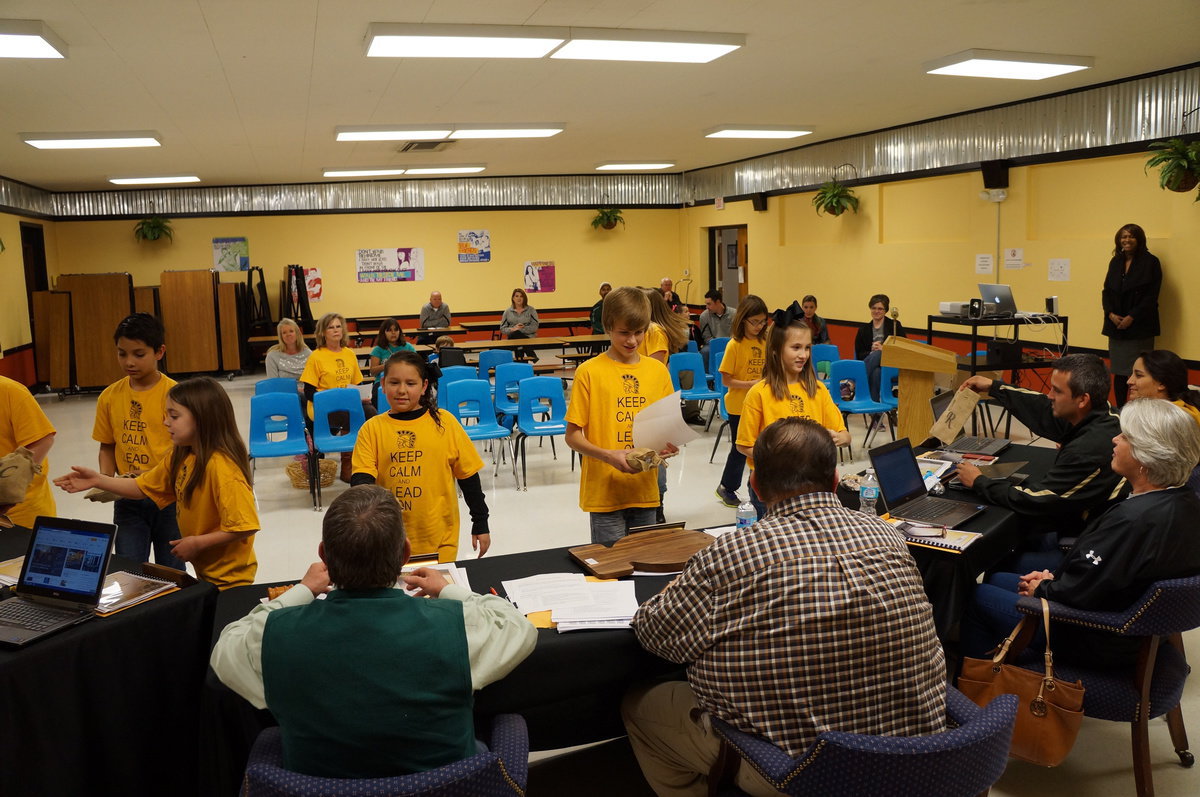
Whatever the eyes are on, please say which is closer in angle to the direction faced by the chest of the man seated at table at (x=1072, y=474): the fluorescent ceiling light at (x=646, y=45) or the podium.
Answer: the fluorescent ceiling light

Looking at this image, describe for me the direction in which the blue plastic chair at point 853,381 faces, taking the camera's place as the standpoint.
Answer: facing the viewer and to the right of the viewer

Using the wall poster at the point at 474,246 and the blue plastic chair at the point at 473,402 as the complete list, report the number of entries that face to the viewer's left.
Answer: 0

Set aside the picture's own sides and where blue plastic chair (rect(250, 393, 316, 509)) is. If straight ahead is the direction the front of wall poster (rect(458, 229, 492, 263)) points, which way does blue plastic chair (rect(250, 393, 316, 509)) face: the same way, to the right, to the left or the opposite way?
the same way

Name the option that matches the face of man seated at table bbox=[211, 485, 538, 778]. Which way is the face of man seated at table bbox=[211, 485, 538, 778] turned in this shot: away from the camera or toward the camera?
away from the camera

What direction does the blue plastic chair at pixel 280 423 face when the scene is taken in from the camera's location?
facing the viewer

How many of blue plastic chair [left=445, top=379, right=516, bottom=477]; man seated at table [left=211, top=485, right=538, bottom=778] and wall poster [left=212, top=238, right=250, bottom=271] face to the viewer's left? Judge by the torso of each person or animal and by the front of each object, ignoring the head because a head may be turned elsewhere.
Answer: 0

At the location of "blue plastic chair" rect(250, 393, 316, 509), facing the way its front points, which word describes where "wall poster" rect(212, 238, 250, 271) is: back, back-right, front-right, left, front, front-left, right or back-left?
back

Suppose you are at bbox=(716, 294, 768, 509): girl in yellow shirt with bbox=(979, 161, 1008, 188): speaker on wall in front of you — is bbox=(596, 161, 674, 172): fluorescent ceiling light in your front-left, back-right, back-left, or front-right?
front-left

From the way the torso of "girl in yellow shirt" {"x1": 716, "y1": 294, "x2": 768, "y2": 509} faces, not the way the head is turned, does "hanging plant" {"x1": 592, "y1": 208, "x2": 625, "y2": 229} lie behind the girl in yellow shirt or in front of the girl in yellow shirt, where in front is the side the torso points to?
behind

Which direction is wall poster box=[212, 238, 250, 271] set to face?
toward the camera

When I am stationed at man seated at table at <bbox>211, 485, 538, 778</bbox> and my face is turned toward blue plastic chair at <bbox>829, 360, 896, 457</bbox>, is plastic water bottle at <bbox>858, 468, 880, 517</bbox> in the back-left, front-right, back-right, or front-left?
front-right

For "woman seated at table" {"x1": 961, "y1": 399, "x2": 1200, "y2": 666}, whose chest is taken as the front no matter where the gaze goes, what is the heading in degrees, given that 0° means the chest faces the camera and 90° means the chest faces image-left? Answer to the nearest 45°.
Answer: approximately 90°

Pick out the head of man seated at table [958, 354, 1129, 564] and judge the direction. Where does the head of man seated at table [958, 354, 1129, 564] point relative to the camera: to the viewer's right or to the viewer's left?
to the viewer's left

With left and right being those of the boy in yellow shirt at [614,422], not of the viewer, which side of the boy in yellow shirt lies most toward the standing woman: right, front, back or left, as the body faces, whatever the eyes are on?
left

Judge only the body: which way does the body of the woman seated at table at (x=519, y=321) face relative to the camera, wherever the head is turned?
toward the camera

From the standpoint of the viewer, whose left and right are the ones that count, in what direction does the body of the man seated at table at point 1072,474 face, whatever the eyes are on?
facing to the left of the viewer

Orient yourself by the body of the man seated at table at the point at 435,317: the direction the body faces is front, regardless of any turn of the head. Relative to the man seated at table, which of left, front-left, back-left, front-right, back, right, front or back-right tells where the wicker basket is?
front
